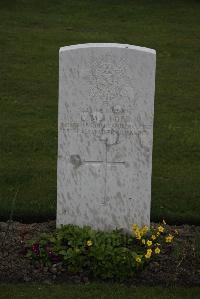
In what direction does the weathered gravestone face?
toward the camera
